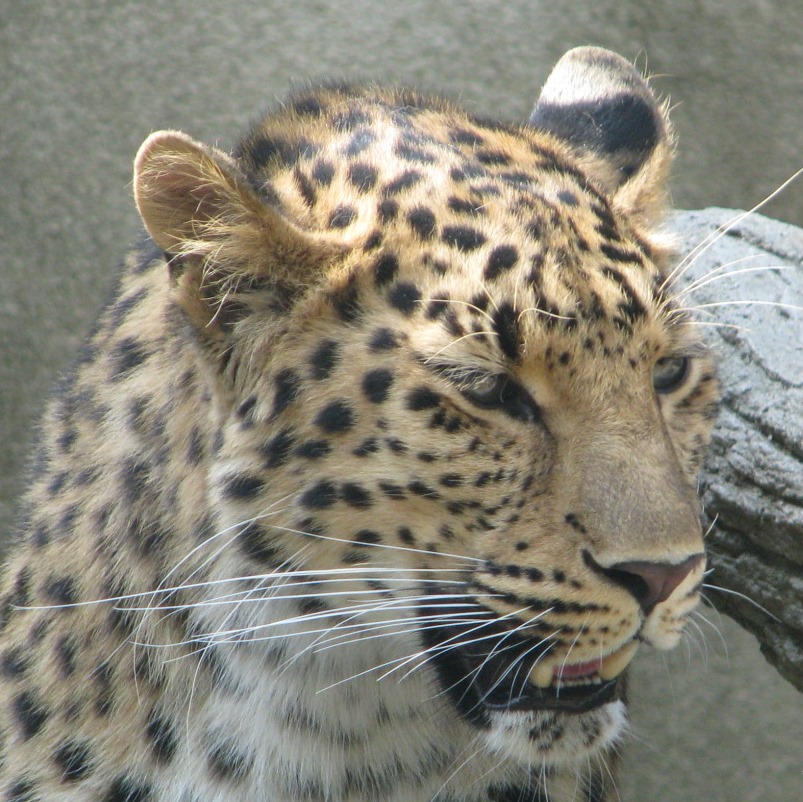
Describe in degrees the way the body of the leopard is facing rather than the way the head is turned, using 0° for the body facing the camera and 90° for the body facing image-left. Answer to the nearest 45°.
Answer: approximately 315°

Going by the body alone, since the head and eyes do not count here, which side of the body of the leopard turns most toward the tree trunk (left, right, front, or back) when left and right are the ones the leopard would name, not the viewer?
left
